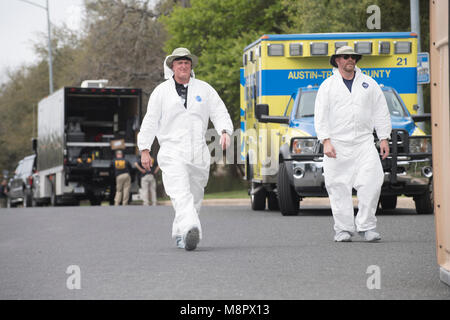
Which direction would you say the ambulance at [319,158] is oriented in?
toward the camera

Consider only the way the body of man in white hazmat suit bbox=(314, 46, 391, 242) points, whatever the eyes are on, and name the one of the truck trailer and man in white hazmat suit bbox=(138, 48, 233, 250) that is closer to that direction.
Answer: the man in white hazmat suit

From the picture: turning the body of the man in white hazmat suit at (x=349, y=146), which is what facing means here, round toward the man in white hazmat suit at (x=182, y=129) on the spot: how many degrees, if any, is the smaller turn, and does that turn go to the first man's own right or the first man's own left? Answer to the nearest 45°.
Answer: approximately 90° to the first man's own right

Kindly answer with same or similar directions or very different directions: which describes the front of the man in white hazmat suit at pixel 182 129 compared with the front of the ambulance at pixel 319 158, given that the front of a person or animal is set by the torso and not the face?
same or similar directions

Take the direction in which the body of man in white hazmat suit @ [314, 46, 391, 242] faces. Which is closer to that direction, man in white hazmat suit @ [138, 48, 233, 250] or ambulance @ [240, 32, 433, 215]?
the man in white hazmat suit

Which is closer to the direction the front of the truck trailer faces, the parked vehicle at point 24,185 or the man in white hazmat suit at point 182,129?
the parked vehicle

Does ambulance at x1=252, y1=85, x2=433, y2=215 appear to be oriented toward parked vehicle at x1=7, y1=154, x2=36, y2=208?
no

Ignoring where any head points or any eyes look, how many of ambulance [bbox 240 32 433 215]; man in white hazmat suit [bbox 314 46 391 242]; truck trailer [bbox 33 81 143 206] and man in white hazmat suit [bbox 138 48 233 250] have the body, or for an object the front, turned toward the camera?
3

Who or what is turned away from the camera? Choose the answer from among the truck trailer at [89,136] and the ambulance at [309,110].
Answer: the truck trailer

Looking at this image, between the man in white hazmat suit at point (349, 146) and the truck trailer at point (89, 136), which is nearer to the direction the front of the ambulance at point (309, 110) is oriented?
the man in white hazmat suit

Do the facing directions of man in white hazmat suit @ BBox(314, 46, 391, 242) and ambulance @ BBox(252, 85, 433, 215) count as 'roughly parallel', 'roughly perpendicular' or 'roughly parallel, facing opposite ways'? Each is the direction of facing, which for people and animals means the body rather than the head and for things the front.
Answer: roughly parallel

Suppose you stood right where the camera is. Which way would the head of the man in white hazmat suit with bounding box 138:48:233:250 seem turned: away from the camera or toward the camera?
toward the camera

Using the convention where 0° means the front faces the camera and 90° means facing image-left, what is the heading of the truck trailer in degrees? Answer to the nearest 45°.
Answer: approximately 180°

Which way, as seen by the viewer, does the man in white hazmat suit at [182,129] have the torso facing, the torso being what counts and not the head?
toward the camera

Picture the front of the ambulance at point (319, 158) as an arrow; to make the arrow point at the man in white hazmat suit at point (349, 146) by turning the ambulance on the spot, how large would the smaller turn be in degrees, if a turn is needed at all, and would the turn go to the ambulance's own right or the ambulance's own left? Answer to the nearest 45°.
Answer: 0° — it already faces them

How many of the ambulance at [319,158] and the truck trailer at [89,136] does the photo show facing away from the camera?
1
